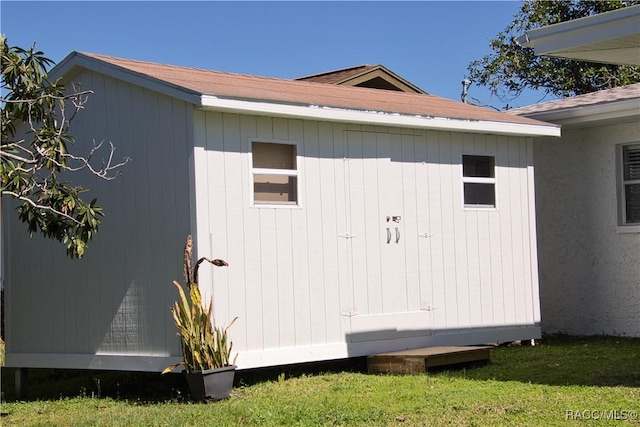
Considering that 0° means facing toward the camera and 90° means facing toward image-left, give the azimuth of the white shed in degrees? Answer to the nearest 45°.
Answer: approximately 315°

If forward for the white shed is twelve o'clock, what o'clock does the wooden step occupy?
The wooden step is roughly at 11 o'clock from the white shed.

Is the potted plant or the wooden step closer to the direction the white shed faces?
the wooden step

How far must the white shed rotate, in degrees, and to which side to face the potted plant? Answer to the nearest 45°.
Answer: approximately 90° to its right
